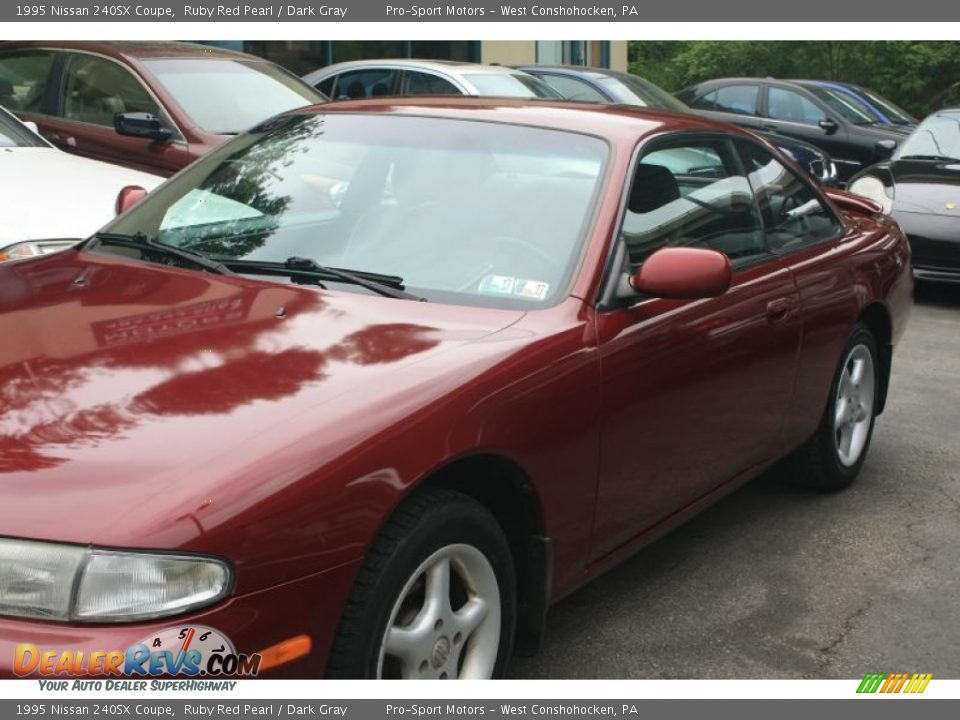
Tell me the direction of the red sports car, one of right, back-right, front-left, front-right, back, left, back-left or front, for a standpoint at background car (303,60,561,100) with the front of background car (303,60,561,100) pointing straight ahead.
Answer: front-right

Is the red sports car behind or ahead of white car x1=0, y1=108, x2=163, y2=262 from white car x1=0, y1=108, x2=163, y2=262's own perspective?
ahead

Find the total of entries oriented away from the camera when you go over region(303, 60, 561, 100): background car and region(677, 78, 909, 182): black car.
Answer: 0

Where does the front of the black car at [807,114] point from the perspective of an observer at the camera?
facing the viewer and to the right of the viewer

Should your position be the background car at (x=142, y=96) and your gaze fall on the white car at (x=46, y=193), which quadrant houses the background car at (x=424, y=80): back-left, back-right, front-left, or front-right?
back-left

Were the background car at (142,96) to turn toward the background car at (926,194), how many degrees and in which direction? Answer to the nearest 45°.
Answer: approximately 45° to its left

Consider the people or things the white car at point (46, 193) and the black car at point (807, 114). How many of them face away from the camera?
0

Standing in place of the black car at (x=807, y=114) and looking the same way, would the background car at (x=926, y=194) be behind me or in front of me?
in front

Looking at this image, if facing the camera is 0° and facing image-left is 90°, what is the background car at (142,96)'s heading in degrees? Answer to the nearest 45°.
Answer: approximately 315°
